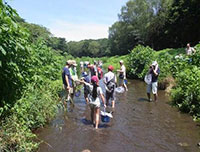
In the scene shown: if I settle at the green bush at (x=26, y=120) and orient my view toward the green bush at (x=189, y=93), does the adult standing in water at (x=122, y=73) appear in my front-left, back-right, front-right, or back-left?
front-left

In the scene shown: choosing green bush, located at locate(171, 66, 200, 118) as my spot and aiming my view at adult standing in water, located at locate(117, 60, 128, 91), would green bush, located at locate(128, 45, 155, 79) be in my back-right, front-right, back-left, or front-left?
front-right

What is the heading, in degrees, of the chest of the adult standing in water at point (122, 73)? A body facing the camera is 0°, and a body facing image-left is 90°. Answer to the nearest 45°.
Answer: approximately 90°

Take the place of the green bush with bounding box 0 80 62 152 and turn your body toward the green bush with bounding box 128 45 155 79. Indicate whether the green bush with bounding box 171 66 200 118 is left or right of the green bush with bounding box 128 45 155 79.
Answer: right

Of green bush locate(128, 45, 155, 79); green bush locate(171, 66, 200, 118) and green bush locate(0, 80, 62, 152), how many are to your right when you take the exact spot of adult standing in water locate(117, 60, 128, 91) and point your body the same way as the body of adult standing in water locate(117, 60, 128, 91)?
1

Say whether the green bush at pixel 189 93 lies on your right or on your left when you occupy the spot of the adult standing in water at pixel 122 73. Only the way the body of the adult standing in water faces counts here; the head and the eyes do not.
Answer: on your left
